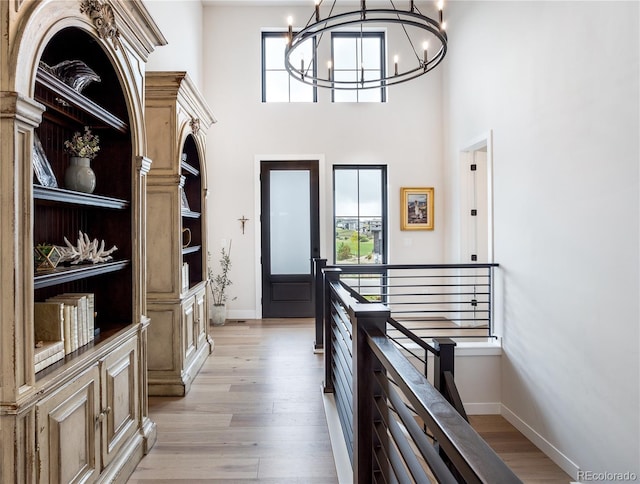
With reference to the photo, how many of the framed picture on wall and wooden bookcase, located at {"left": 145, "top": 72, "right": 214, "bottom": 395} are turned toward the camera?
1

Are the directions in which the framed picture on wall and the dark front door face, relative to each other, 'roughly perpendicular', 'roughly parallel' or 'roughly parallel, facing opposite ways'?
roughly parallel

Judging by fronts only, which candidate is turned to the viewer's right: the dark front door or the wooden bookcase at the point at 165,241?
the wooden bookcase

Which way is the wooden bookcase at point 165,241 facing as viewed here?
to the viewer's right

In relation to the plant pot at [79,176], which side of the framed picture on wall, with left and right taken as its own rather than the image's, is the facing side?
front

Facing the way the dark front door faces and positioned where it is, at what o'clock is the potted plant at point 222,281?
The potted plant is roughly at 3 o'clock from the dark front door.

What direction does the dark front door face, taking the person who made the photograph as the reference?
facing the viewer

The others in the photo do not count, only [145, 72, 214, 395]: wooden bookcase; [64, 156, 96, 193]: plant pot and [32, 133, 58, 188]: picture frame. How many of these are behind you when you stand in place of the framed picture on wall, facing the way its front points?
0

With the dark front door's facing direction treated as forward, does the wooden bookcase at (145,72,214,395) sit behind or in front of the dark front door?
in front

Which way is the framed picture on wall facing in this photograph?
toward the camera

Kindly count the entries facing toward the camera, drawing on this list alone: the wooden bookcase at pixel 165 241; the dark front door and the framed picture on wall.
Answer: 2

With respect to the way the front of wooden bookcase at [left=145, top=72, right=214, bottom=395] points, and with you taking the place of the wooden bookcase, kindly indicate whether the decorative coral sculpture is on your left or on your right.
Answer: on your right

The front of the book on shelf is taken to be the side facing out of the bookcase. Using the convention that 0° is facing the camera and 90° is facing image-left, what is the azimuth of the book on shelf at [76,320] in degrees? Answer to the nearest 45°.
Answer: approximately 315°

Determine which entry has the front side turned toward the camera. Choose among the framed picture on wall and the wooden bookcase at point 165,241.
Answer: the framed picture on wall

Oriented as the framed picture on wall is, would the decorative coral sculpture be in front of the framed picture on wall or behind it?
in front

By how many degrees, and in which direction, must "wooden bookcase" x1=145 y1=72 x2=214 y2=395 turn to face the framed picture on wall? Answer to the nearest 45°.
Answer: approximately 45° to its left
